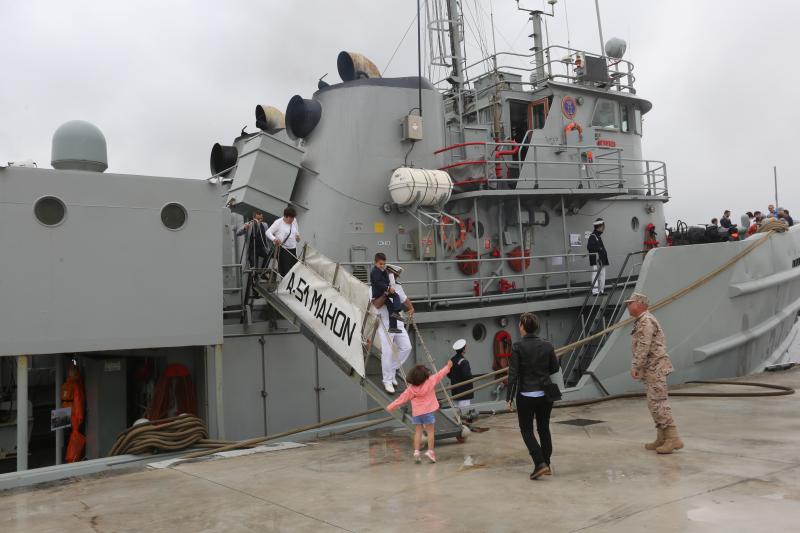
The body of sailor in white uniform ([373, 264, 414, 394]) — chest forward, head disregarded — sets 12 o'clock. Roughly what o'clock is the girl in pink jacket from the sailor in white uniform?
The girl in pink jacket is roughly at 1 o'clock from the sailor in white uniform.

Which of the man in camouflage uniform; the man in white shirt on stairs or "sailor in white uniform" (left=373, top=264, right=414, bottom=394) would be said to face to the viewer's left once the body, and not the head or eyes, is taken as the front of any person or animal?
the man in camouflage uniform

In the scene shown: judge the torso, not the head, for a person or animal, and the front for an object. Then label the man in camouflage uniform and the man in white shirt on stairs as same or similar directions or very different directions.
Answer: very different directions

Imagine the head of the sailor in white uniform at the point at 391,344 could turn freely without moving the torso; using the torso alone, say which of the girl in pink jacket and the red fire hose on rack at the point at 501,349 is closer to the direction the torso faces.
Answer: the girl in pink jacket

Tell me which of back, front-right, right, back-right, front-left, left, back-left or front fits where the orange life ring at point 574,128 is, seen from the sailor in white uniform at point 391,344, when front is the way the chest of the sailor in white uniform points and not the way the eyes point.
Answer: left

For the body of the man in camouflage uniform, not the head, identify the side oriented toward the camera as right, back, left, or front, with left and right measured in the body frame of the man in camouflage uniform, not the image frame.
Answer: left

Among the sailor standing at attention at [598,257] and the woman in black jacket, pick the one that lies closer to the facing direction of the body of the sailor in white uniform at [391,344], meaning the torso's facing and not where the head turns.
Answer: the woman in black jacket

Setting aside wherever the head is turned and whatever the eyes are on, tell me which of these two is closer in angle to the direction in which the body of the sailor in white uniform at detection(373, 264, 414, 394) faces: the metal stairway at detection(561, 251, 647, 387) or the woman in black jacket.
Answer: the woman in black jacket

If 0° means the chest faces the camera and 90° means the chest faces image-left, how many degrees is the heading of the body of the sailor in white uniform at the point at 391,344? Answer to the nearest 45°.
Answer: approximately 315°

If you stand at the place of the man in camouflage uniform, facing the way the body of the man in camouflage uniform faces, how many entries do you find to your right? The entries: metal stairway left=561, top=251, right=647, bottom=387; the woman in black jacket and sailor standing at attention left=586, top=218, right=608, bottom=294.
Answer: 2

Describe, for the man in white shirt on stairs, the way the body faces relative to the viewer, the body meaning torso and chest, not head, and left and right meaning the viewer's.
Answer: facing the viewer and to the right of the viewer

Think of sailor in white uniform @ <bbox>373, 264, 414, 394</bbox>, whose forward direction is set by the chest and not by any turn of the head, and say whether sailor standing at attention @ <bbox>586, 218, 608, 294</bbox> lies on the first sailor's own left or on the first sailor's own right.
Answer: on the first sailor's own left

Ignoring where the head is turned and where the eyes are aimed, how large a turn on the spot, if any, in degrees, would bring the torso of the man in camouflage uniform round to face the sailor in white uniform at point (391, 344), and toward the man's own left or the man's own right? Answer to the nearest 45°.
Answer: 0° — they already face them

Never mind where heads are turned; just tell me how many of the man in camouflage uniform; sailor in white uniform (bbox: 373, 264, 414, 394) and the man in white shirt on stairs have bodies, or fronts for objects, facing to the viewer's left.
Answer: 1
